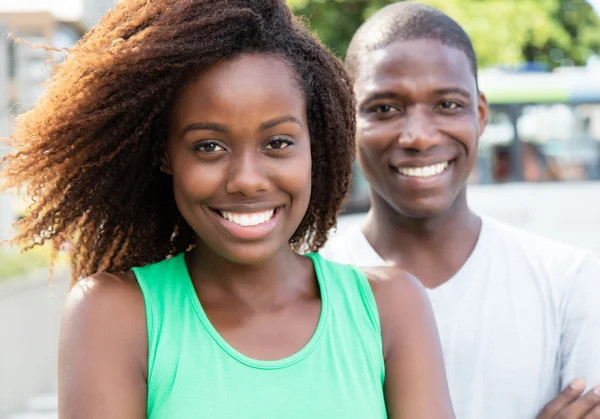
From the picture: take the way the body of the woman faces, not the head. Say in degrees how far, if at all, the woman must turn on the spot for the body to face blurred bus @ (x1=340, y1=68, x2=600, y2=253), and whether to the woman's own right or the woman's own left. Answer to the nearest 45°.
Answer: approximately 135° to the woman's own left

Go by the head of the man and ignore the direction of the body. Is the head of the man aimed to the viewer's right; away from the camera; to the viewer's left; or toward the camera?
toward the camera

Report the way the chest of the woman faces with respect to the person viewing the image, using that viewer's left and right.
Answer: facing the viewer

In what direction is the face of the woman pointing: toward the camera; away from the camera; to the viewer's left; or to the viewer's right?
toward the camera

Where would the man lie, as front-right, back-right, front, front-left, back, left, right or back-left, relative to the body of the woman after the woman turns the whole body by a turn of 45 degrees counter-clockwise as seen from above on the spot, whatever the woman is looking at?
left
